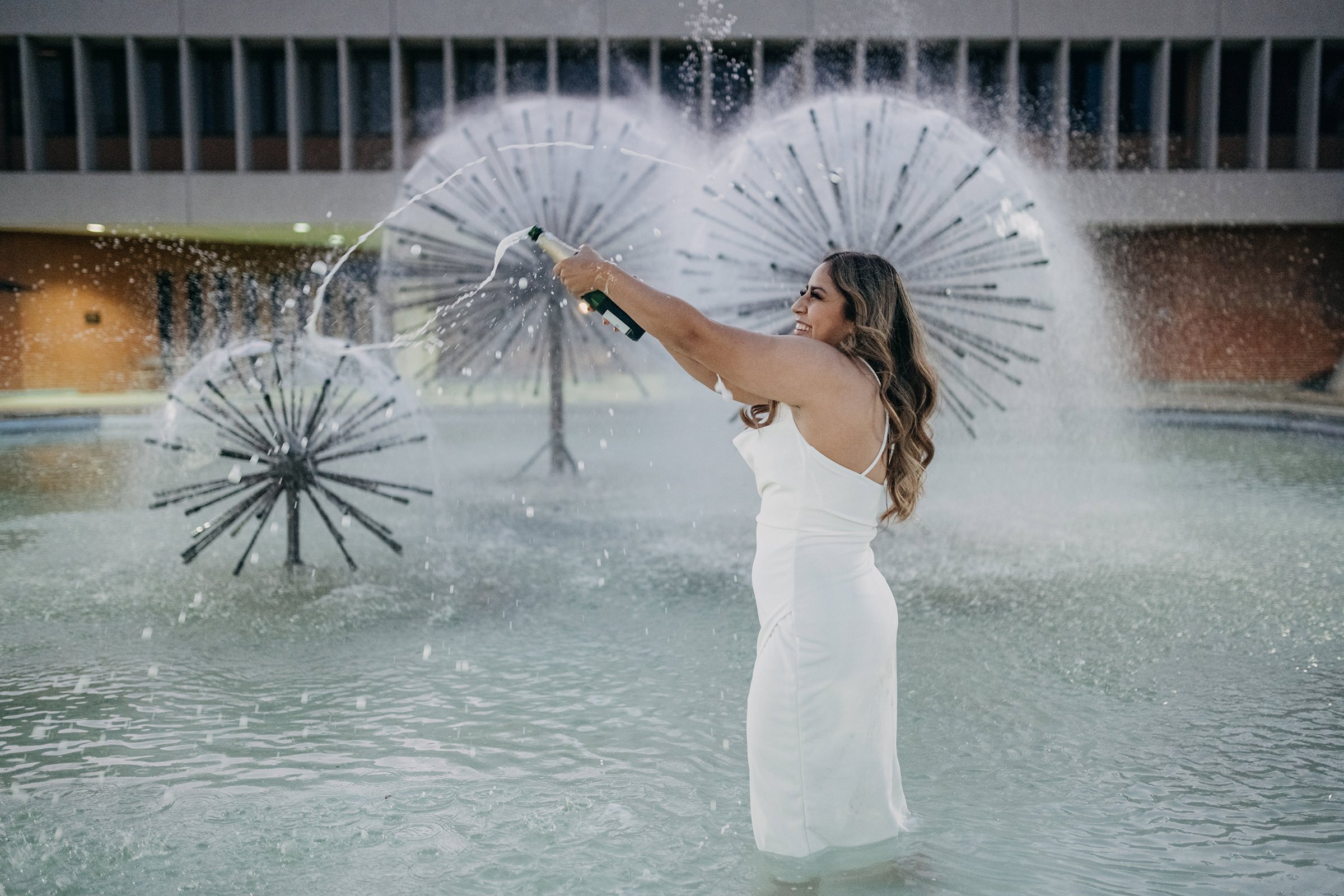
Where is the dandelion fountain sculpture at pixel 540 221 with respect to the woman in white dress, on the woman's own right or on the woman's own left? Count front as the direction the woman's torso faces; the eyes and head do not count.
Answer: on the woman's own right

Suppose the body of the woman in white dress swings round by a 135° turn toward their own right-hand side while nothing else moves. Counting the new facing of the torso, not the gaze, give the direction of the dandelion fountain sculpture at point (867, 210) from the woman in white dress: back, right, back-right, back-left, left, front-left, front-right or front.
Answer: front-left

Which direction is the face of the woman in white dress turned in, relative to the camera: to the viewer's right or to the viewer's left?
to the viewer's left

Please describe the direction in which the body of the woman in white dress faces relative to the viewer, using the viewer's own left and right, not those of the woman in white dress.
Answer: facing to the left of the viewer
